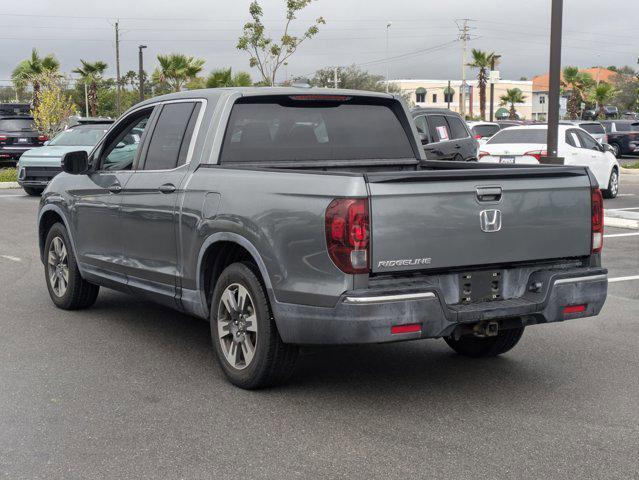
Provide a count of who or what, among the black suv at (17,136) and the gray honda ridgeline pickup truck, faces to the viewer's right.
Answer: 0

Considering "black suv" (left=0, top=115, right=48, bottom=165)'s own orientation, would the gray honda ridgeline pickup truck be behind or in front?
behind

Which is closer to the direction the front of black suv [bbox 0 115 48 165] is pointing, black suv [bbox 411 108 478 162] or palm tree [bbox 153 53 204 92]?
the palm tree

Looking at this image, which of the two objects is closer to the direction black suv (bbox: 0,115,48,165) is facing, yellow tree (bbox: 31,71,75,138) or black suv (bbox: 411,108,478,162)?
the yellow tree

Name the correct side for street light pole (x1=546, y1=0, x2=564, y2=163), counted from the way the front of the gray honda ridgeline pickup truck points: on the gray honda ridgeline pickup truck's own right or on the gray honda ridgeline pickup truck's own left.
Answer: on the gray honda ridgeline pickup truck's own right

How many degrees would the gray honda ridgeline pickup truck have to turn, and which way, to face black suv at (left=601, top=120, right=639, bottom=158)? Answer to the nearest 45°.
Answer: approximately 45° to its right

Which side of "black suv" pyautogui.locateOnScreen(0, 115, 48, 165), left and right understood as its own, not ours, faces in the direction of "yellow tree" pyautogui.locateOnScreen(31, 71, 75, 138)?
front

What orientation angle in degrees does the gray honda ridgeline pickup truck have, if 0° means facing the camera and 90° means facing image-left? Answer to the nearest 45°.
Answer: approximately 135°

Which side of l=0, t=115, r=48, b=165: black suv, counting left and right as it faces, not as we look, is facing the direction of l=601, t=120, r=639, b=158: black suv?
right

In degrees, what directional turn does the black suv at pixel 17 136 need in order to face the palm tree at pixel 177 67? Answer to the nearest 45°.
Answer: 0° — it already faces it

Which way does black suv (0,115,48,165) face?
away from the camera

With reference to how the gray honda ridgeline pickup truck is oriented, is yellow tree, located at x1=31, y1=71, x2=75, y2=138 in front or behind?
in front

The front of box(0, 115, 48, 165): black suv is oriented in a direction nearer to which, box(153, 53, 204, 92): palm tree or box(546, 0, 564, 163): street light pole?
the palm tree
